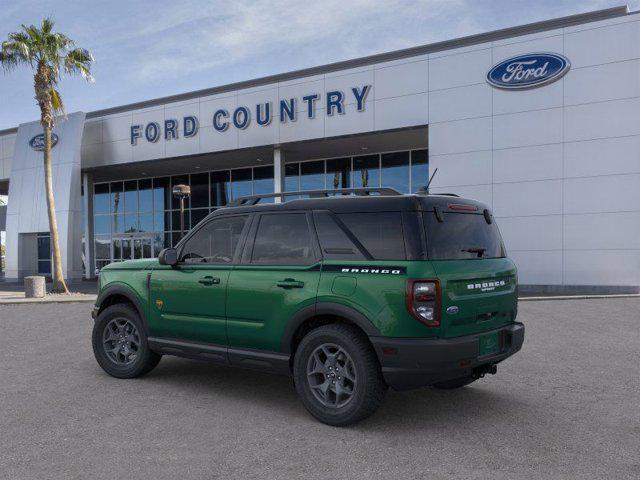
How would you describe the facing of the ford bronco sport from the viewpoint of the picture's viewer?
facing away from the viewer and to the left of the viewer

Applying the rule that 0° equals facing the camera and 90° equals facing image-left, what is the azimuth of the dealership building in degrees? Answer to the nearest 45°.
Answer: approximately 45°

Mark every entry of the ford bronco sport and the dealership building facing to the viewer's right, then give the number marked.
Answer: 0

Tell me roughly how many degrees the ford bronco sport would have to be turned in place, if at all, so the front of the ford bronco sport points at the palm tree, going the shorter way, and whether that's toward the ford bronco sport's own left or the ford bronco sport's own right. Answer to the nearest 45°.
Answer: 0° — it already faces it
